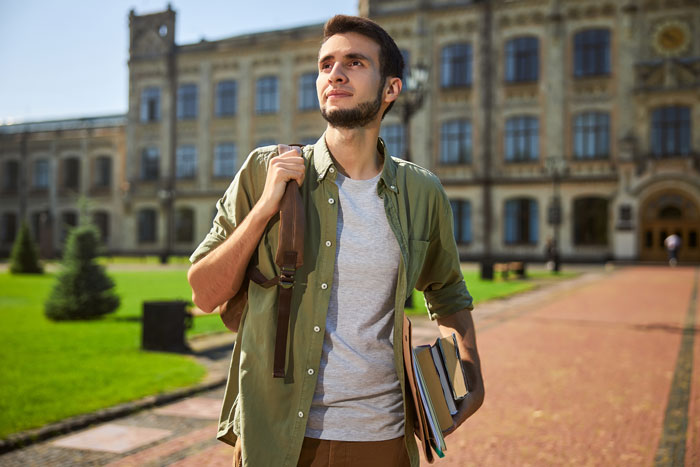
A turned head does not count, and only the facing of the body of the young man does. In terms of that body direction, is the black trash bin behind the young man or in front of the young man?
behind

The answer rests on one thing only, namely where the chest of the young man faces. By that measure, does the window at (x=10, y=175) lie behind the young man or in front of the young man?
behind

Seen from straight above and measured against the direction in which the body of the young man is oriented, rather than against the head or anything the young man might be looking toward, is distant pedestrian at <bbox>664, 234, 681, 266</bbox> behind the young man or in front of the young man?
behind

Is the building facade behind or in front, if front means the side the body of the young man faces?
behind

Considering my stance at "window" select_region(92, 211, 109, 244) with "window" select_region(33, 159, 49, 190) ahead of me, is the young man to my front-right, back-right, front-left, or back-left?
back-left

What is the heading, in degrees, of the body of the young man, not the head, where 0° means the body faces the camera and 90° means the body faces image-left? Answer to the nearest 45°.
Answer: approximately 0°

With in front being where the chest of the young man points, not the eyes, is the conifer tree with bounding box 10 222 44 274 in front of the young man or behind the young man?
behind

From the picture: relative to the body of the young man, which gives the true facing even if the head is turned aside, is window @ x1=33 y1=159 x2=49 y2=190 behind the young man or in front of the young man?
behind

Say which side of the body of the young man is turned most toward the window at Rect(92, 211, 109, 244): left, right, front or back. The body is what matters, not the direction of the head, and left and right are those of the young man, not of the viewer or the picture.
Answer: back

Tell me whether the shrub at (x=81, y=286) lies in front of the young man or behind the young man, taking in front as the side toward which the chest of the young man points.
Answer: behind
